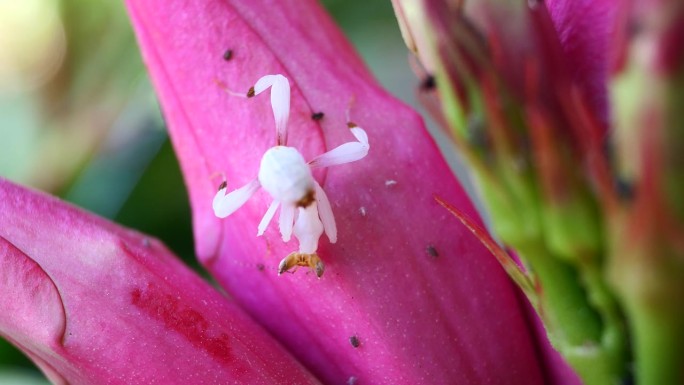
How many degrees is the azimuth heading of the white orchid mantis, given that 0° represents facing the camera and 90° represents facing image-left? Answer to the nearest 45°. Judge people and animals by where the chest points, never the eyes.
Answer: approximately 0°
